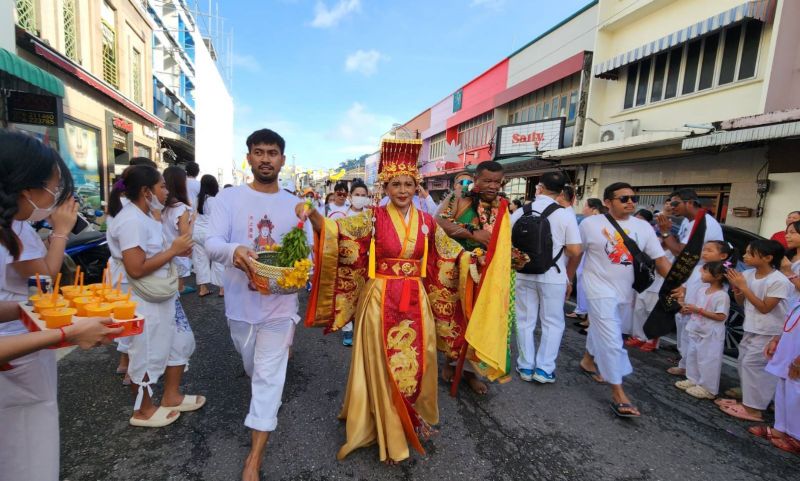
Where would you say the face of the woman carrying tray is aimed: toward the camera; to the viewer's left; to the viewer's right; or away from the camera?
to the viewer's right

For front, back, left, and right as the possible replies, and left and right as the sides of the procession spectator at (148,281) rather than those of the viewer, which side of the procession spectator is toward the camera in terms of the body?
right

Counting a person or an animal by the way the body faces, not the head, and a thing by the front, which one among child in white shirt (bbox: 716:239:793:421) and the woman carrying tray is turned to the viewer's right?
the woman carrying tray

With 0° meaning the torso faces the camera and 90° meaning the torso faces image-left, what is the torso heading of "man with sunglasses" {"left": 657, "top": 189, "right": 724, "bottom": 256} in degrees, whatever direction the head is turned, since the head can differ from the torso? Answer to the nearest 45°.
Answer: approximately 45°

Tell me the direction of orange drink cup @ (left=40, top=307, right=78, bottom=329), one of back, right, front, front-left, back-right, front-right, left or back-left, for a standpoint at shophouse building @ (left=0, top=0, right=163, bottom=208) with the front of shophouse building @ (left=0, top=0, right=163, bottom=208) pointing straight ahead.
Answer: front-right

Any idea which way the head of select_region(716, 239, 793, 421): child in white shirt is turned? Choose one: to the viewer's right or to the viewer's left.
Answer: to the viewer's left

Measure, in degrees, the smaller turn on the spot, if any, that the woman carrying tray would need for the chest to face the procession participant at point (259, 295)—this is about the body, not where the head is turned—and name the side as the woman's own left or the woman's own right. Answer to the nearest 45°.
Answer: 0° — they already face them

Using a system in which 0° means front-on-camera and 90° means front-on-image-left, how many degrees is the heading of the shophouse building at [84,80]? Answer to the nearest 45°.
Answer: approximately 315°

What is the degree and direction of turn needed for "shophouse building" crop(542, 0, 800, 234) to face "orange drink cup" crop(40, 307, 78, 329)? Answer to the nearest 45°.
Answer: approximately 45° to its left

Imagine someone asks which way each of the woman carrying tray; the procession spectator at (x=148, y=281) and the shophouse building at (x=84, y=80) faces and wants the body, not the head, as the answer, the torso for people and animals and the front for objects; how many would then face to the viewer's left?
0

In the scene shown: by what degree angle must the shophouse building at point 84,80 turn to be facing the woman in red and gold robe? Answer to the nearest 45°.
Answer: approximately 45° to its right

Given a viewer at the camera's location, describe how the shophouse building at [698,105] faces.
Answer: facing the viewer and to the left of the viewer

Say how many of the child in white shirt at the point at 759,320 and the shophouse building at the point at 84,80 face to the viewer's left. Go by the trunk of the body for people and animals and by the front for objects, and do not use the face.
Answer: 1

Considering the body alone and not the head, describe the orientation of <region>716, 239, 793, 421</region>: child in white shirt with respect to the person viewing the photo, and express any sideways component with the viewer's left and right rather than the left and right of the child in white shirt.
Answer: facing to the left of the viewer

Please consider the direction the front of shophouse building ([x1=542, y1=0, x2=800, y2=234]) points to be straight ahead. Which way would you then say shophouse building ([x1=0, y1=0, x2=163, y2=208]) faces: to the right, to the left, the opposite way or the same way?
the opposite way

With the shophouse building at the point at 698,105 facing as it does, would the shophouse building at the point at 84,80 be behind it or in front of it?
in front
